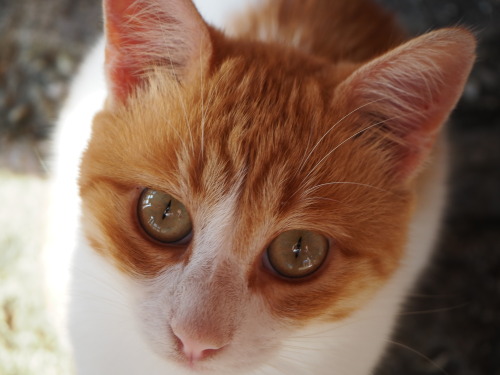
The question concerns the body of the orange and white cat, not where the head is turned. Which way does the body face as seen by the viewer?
toward the camera
